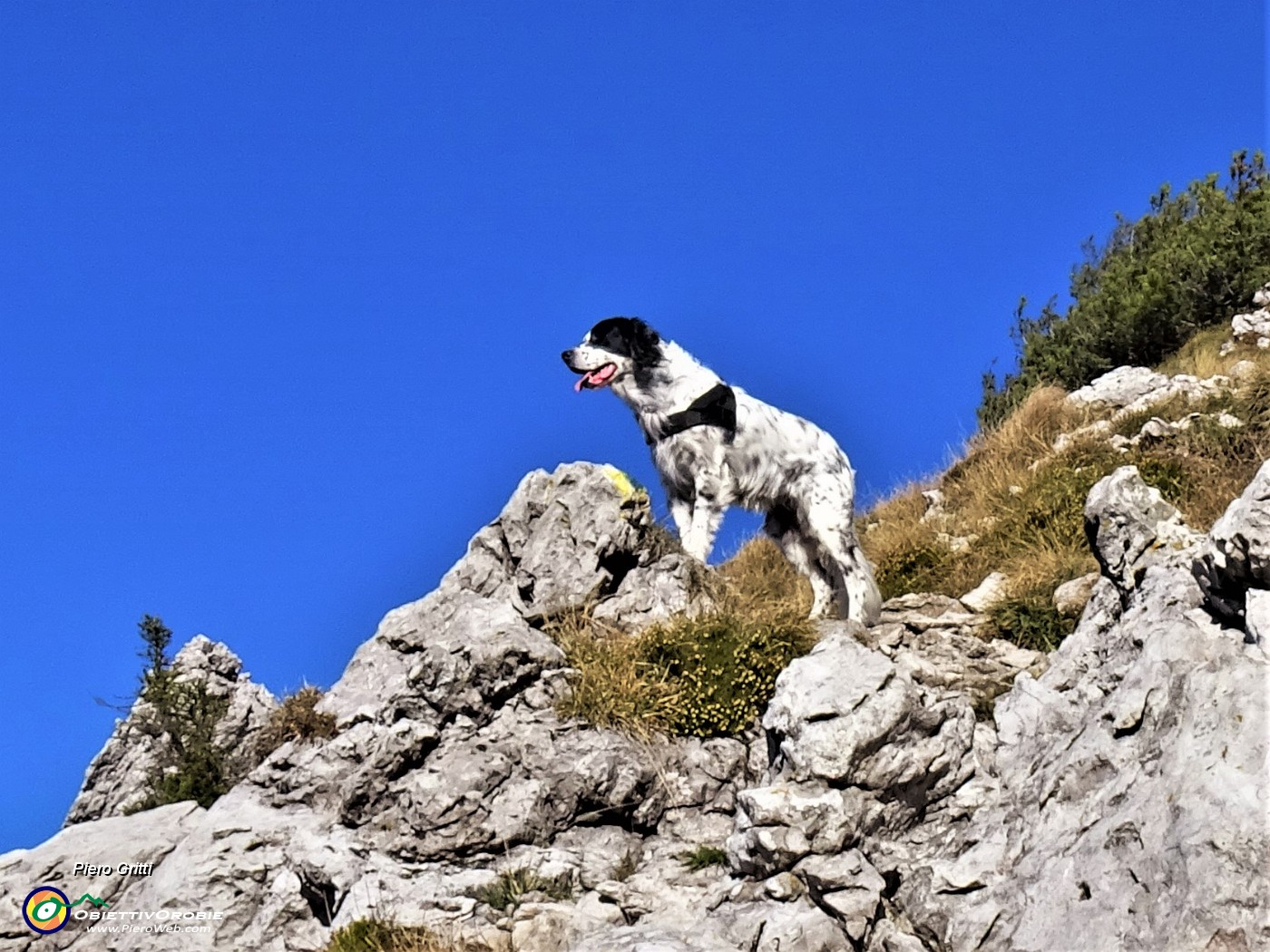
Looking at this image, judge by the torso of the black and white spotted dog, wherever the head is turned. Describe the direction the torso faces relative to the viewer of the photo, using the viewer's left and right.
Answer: facing to the left of the viewer

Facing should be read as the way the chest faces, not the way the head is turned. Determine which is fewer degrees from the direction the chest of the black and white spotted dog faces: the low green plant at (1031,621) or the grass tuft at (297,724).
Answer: the grass tuft

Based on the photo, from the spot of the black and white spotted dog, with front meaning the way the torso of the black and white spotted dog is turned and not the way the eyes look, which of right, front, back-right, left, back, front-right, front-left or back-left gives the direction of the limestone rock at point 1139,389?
back-right

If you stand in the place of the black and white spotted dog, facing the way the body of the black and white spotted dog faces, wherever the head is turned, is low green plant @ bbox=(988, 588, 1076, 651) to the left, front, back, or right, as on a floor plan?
back

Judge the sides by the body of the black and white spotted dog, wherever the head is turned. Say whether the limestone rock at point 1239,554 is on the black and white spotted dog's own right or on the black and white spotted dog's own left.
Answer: on the black and white spotted dog's own left

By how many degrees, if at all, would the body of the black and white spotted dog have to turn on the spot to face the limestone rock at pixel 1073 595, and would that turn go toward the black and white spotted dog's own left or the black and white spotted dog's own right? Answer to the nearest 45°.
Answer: approximately 180°

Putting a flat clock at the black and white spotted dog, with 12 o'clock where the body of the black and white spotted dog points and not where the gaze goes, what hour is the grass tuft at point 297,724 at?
The grass tuft is roughly at 12 o'clock from the black and white spotted dog.

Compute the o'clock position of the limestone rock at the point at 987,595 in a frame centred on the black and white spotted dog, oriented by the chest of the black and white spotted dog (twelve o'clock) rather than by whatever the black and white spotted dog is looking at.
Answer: The limestone rock is roughly at 5 o'clock from the black and white spotted dog.

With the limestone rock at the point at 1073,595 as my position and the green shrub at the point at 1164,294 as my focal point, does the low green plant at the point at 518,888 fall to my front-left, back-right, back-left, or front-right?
back-left
